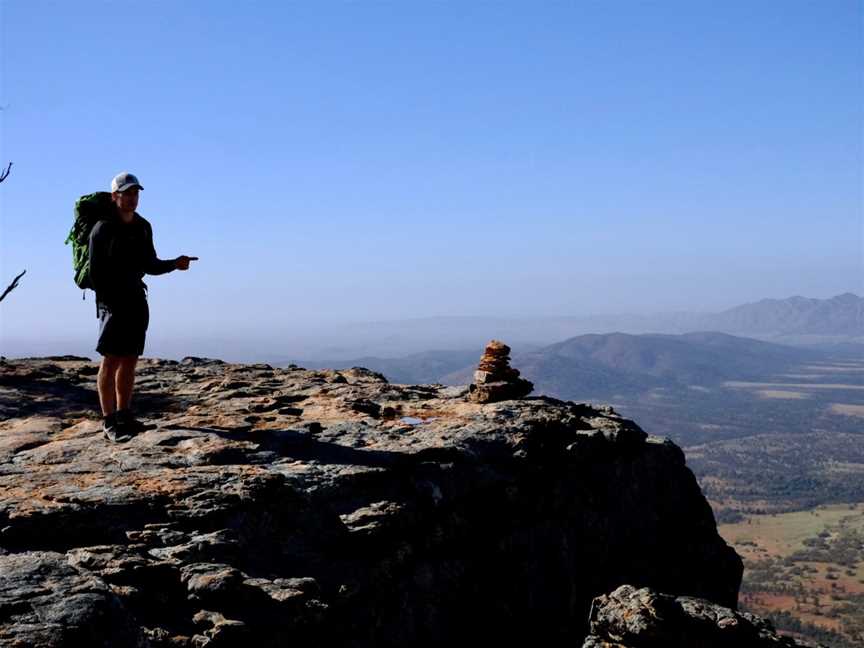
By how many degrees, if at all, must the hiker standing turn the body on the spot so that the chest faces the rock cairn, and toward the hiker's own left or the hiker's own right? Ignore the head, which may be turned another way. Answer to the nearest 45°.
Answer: approximately 45° to the hiker's own left

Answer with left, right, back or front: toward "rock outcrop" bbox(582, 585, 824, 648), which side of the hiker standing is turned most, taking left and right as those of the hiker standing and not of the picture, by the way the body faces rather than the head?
front

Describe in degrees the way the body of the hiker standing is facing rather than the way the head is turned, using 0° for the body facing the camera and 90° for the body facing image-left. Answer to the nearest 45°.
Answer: approximately 315°
